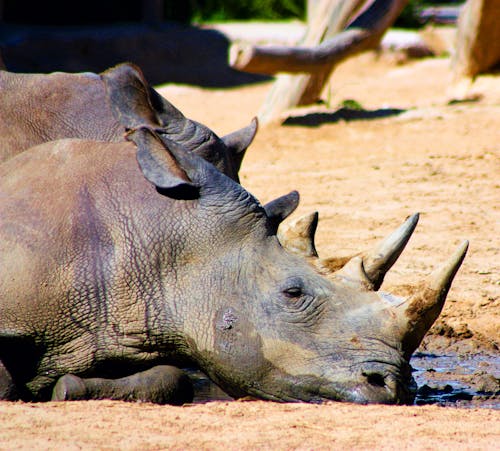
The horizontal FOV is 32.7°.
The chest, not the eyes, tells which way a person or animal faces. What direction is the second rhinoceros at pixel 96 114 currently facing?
to the viewer's right

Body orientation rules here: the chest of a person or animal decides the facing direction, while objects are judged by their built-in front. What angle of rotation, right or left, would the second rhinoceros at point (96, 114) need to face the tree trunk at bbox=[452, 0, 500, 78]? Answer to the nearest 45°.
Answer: approximately 45° to its left

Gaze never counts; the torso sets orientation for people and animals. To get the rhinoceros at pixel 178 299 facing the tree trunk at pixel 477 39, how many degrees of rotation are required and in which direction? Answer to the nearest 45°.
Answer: approximately 45° to its left

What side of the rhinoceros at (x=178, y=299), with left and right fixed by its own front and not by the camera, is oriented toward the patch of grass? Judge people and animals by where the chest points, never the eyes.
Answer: left

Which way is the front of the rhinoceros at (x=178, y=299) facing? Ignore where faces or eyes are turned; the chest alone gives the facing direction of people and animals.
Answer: to the viewer's right

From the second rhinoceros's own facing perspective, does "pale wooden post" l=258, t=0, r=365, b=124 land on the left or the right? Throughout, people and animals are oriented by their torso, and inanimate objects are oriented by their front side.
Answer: on its left

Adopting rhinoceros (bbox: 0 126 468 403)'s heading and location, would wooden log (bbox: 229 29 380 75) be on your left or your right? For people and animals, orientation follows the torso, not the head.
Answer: on your left

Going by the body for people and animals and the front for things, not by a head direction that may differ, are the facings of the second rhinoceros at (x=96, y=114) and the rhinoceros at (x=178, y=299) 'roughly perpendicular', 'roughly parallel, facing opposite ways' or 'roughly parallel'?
roughly parallel

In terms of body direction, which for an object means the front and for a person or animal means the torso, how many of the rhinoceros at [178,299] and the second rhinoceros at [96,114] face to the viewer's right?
2
